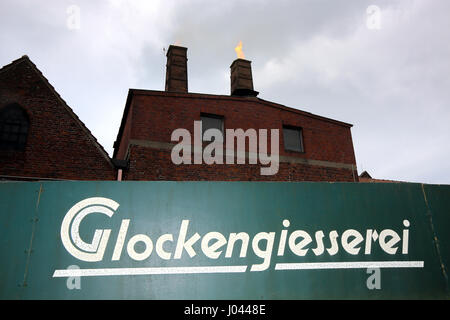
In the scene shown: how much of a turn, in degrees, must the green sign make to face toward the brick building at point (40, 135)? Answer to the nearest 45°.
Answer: approximately 135° to its right

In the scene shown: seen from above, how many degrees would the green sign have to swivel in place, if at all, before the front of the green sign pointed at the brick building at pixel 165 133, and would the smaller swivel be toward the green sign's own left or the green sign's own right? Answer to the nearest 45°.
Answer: approximately 180°

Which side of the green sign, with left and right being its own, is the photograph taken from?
front
